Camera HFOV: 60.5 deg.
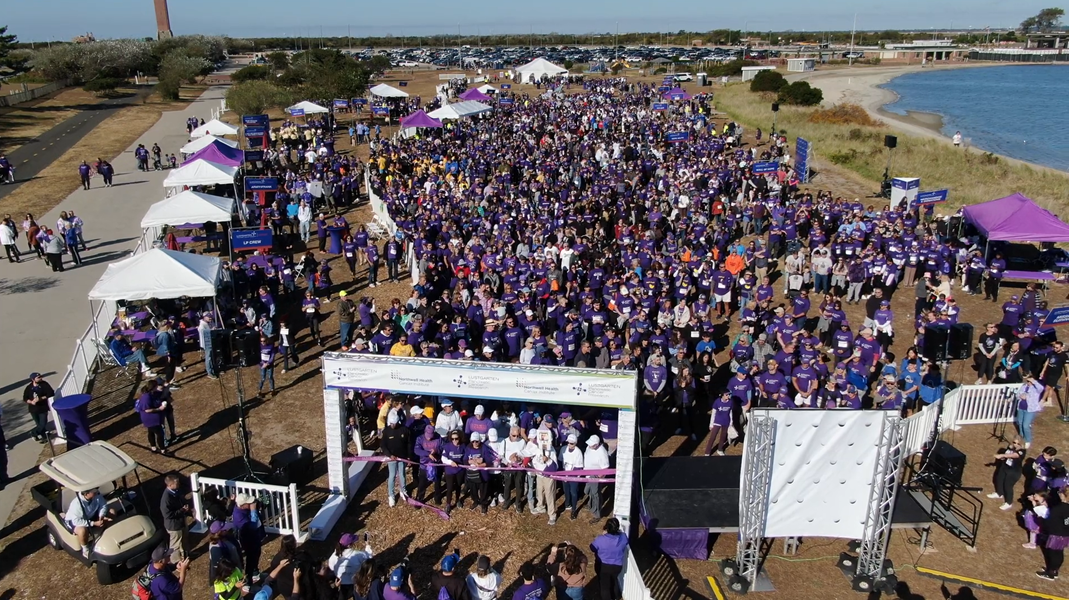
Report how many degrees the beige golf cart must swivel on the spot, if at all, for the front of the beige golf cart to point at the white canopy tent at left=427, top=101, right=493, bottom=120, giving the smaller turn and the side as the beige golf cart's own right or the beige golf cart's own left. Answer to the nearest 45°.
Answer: approximately 90° to the beige golf cart's own left

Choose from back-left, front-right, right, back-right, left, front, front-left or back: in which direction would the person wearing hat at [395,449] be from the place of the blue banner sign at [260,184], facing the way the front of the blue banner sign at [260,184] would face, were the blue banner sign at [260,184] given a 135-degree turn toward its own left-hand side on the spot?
back-right

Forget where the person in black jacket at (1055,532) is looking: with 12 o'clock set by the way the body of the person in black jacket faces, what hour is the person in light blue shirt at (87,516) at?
The person in light blue shirt is roughly at 11 o'clock from the person in black jacket.

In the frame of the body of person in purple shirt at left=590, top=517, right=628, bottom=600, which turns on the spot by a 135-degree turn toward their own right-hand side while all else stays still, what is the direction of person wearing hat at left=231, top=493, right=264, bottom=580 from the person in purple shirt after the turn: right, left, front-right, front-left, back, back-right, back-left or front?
back-right

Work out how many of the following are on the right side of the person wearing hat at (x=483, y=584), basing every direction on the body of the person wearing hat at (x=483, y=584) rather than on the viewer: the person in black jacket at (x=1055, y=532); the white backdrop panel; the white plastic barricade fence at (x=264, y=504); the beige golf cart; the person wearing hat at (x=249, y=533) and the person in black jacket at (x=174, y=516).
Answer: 2

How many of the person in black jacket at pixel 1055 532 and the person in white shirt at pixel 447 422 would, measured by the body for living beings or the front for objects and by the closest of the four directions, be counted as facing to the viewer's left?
1

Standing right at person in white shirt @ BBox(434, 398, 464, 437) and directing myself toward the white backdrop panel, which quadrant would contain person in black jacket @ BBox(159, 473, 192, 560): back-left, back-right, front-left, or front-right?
back-right

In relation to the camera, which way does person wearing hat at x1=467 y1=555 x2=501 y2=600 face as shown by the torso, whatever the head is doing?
away from the camera

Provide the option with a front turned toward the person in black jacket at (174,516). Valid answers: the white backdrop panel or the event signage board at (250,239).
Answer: the event signage board

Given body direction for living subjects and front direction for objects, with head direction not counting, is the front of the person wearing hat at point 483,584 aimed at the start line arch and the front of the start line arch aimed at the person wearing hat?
yes

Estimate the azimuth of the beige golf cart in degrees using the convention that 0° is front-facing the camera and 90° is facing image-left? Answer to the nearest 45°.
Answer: approximately 315°

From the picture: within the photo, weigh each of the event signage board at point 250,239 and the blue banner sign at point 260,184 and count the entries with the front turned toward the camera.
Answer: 2

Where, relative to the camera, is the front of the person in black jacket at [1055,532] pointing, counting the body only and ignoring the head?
to the viewer's left

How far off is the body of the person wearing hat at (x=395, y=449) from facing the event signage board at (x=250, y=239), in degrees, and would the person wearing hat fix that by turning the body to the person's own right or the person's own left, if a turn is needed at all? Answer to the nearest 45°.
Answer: approximately 180°

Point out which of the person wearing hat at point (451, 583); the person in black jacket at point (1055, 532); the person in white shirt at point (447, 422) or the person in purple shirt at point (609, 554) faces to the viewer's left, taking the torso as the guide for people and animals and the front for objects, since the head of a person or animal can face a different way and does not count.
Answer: the person in black jacket
